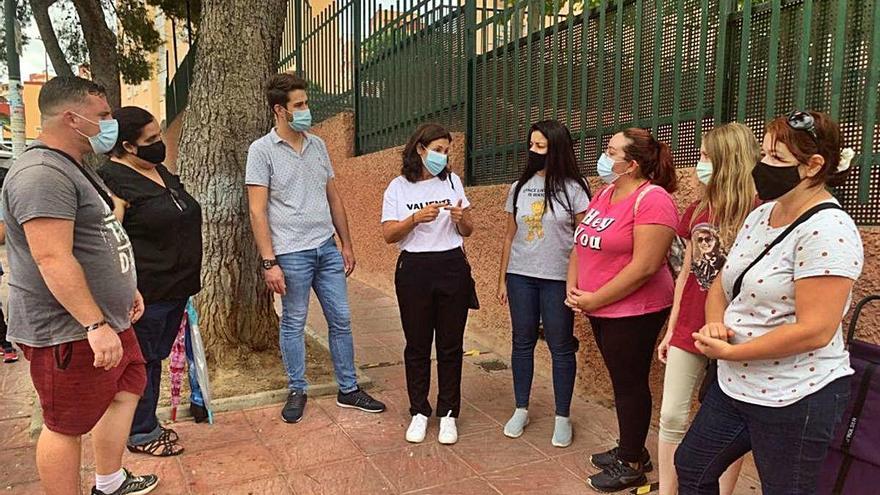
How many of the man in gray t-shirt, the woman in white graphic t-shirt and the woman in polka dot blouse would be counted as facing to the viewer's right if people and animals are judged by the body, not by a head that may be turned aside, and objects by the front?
1

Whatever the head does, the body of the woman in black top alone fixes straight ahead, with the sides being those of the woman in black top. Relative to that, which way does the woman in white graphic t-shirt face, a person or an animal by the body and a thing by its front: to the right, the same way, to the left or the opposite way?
to the right

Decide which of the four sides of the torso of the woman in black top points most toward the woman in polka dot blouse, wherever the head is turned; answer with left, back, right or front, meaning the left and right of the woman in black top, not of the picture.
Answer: front

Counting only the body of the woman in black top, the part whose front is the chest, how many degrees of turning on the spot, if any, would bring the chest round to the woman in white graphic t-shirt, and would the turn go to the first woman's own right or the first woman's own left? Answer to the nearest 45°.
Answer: approximately 45° to the first woman's own left

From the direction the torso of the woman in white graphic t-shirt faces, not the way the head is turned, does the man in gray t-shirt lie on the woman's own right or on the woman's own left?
on the woman's own right

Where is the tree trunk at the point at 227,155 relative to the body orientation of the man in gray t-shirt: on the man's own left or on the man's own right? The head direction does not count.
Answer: on the man's own left

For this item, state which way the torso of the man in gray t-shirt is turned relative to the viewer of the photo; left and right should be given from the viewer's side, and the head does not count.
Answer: facing to the right of the viewer

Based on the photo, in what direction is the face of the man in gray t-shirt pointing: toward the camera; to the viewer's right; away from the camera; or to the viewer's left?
to the viewer's right

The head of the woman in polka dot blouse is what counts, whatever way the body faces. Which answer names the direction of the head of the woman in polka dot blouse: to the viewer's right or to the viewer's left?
to the viewer's left

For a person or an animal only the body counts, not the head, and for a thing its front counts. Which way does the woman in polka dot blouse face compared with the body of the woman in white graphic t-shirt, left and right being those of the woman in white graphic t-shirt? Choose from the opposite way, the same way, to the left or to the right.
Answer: to the right

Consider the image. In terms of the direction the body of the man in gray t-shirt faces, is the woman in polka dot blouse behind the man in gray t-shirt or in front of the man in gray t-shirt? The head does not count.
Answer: in front

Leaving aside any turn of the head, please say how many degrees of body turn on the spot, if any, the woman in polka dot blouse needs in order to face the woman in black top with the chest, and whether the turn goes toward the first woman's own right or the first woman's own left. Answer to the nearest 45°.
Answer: approximately 45° to the first woman's own right

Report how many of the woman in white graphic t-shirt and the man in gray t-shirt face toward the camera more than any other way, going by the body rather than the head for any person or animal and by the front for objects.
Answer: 1

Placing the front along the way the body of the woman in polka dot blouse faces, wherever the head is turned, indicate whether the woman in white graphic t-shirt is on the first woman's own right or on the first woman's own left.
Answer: on the first woman's own right
